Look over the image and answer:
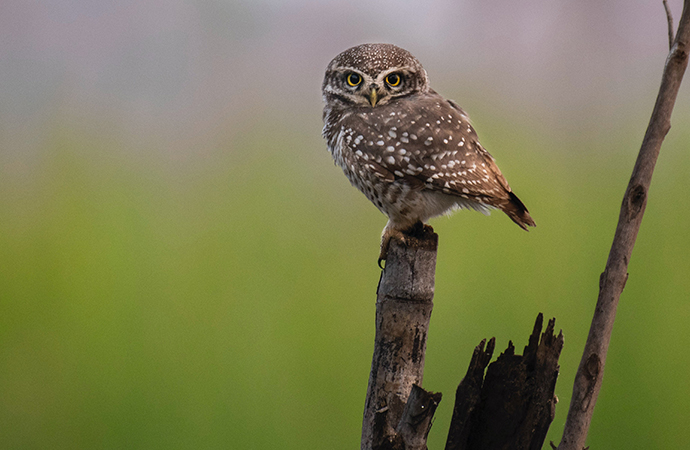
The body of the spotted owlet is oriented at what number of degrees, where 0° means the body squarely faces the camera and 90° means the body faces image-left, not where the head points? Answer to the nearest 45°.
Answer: approximately 90°
